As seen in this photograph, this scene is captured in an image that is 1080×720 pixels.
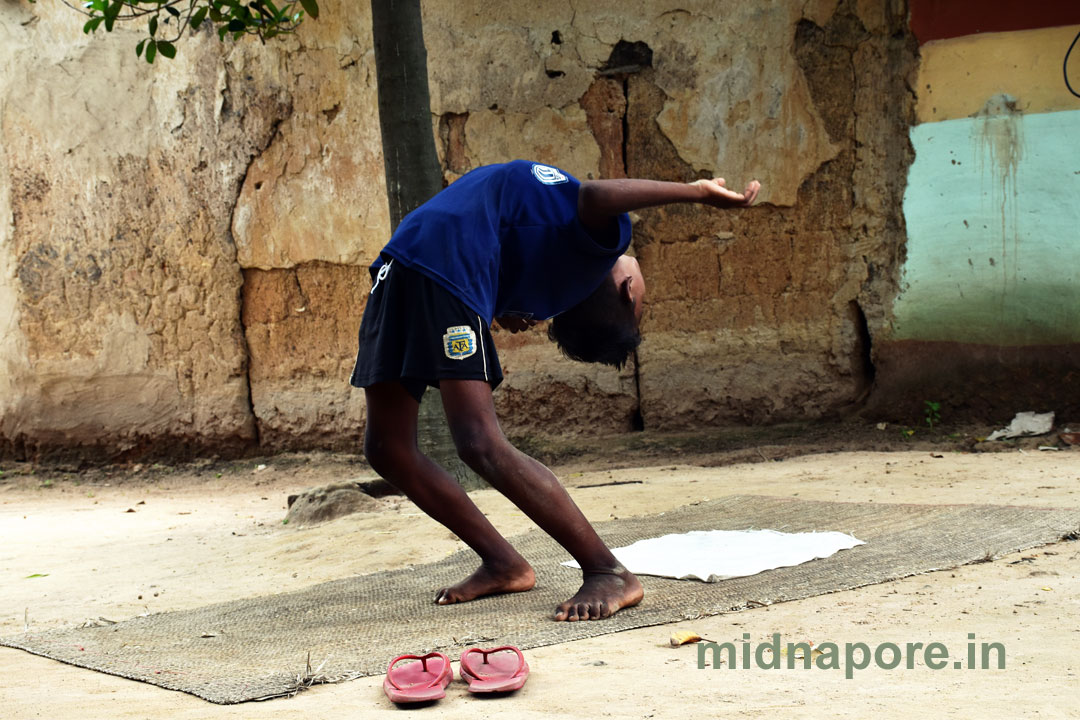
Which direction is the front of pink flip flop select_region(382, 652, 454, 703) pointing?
away from the camera

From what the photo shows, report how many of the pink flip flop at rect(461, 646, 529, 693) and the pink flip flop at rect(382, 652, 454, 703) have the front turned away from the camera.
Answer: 2

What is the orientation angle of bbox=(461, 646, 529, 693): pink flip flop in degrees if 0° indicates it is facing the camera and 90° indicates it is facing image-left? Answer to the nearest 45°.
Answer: approximately 180°

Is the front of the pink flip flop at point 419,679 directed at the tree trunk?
yes

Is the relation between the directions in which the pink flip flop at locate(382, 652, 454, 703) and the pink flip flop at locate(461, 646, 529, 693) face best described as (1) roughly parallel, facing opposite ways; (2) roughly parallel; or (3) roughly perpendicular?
roughly parallel

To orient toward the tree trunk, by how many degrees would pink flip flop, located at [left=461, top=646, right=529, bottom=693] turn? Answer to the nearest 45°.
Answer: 0° — it already faces it

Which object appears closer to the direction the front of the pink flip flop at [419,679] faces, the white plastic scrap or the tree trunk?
the tree trunk

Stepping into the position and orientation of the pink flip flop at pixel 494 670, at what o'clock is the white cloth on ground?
The white cloth on ground is roughly at 1 o'clock from the pink flip flop.

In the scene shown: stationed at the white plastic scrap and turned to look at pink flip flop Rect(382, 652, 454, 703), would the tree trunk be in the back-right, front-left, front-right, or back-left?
front-right

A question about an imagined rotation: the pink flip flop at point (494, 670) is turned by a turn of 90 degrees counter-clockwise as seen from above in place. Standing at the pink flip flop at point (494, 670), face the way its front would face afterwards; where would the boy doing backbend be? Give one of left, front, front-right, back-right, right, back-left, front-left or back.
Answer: right
